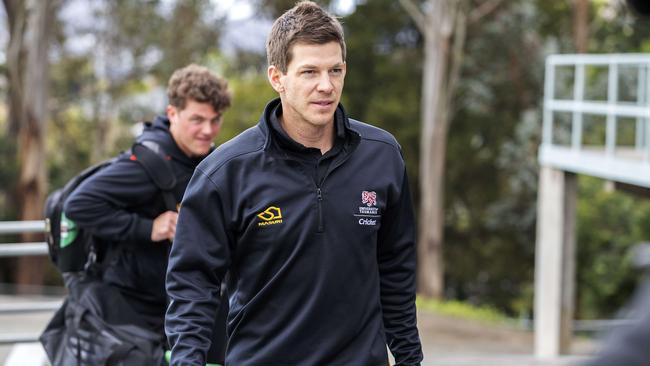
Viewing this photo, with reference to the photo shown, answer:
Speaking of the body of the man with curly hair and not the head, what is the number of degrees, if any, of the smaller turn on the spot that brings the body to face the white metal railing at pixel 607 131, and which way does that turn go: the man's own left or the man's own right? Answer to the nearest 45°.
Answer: approximately 90° to the man's own left

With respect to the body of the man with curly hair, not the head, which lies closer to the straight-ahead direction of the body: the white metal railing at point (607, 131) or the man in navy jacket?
the man in navy jacket

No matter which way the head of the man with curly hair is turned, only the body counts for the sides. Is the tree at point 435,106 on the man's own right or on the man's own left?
on the man's own left

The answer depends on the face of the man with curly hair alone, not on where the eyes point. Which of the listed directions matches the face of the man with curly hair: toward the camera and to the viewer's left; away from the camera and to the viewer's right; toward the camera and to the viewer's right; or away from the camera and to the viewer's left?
toward the camera and to the viewer's right

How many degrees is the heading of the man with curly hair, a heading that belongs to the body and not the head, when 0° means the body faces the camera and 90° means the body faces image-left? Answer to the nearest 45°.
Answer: approximately 315°

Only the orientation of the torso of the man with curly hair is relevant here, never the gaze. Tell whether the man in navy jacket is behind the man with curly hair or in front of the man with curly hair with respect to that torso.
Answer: in front
